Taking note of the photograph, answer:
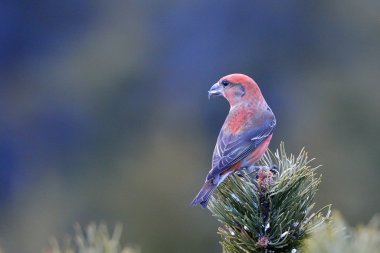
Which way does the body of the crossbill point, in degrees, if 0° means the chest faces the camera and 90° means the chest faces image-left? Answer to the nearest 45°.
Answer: approximately 225°

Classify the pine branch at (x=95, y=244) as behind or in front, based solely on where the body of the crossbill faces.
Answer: behind
